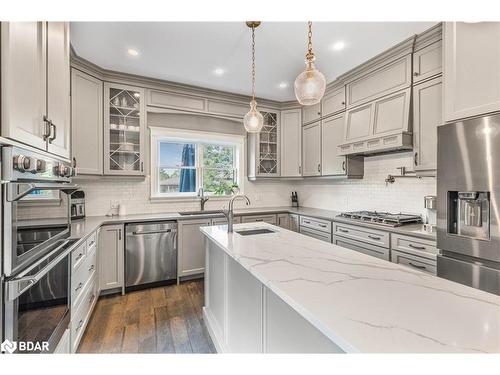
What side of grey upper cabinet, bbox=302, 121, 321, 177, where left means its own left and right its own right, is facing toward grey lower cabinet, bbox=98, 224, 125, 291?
front

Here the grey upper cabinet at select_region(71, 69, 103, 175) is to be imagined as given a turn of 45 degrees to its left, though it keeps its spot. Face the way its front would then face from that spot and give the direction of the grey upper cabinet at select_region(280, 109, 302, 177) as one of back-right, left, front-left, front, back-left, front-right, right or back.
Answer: front

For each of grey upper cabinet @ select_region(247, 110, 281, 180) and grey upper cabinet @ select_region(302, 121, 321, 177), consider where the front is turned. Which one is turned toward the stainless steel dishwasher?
grey upper cabinet @ select_region(302, 121, 321, 177)

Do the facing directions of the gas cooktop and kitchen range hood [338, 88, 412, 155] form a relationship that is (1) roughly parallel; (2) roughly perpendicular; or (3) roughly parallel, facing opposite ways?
roughly parallel

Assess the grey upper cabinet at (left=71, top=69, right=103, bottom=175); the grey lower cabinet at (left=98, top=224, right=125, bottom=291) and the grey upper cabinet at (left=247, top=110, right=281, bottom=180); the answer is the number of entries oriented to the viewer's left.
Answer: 0

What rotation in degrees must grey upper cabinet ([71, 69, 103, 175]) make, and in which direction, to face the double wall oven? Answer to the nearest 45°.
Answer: approximately 45° to its right

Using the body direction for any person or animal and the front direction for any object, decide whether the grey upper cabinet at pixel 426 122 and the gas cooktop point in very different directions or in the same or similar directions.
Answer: same or similar directions

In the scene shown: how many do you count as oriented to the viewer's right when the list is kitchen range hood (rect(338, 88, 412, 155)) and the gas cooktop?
0

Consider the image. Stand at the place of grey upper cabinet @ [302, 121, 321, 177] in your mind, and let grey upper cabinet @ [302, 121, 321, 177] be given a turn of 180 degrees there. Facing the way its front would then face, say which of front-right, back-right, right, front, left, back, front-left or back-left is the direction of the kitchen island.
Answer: back-right

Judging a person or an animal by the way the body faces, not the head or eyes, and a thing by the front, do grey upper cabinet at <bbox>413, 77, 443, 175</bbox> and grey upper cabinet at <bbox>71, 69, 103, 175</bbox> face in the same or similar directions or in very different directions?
very different directions

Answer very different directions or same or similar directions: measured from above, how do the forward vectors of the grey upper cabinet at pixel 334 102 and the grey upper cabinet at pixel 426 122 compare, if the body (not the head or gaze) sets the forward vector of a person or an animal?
same or similar directions

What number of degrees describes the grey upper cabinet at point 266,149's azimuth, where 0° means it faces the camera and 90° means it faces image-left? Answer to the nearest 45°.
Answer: approximately 315°

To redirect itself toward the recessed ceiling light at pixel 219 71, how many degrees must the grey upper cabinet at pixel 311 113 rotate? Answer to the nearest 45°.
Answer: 0° — it already faces it

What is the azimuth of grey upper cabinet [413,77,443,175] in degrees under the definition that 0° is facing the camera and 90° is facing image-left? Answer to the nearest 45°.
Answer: approximately 45°
